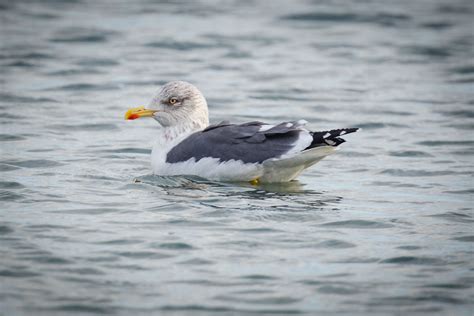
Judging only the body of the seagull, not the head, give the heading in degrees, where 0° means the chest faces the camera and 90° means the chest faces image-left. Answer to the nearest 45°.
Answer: approximately 90°
